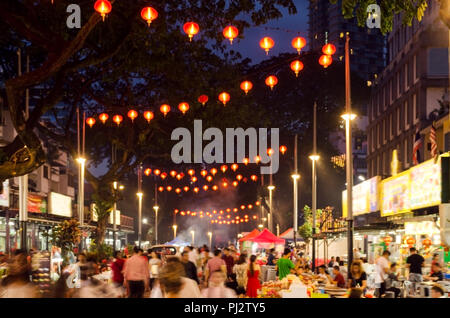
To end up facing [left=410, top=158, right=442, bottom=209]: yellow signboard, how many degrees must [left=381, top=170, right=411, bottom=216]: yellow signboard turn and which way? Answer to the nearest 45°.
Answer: approximately 45° to its left

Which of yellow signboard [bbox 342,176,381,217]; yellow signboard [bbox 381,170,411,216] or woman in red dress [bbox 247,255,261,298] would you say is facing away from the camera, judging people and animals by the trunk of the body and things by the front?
the woman in red dress

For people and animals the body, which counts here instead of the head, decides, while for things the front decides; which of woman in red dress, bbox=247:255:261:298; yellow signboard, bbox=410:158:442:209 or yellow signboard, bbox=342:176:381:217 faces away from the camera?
the woman in red dress

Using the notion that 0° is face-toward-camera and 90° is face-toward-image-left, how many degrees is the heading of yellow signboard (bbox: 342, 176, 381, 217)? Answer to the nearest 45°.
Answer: approximately 45°

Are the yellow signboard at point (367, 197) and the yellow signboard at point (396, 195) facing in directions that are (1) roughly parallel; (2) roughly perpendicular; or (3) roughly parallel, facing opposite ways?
roughly parallel

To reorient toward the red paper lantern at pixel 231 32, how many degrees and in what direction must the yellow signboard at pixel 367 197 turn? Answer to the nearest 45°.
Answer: approximately 45° to its left

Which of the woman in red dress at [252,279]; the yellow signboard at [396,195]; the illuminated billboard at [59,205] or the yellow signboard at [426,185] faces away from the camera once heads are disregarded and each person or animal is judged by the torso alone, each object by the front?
the woman in red dress

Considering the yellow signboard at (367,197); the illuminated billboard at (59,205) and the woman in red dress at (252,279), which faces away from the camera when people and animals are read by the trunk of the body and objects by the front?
the woman in red dress

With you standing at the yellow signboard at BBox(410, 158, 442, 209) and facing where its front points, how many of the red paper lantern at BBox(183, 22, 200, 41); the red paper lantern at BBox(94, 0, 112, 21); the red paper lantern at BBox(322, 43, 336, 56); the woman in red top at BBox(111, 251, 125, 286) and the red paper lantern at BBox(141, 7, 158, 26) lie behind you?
0

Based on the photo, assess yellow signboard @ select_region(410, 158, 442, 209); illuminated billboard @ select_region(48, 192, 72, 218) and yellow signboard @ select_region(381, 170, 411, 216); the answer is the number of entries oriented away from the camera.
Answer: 0

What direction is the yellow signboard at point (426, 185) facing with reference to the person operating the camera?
facing the viewer and to the left of the viewer

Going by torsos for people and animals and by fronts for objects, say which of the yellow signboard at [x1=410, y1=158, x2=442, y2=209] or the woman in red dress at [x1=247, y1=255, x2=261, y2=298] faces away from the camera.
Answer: the woman in red dress

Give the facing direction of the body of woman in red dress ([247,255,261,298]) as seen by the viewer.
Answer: away from the camera

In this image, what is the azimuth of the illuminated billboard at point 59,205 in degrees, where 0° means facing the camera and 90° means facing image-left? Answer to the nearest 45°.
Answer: approximately 315°

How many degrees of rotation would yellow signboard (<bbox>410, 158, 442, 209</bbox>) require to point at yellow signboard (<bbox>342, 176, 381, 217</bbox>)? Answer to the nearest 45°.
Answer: approximately 135° to its right
